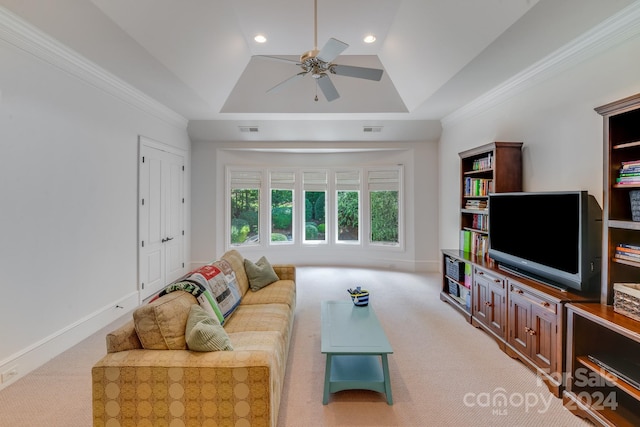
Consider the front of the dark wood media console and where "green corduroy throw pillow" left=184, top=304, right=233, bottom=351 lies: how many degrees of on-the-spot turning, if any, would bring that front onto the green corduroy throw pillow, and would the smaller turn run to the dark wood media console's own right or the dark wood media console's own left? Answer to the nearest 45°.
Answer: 0° — it already faces it

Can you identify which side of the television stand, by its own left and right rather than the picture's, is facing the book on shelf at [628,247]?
left

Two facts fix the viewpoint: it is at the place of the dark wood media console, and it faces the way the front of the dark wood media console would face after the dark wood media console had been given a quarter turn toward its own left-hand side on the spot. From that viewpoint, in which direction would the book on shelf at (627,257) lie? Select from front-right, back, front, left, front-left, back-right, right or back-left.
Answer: front

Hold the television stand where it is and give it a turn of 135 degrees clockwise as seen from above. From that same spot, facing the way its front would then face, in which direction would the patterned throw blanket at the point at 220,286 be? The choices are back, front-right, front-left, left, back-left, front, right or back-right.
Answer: back-left

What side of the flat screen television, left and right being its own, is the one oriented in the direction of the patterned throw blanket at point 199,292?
front

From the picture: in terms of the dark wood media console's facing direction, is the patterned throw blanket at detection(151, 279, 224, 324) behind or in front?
in front

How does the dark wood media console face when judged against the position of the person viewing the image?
facing the viewer and to the left of the viewer

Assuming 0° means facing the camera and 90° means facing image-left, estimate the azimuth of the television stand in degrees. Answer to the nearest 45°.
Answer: approximately 45°

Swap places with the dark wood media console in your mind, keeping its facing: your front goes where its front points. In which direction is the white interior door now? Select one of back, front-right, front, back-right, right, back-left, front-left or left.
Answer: front-right
